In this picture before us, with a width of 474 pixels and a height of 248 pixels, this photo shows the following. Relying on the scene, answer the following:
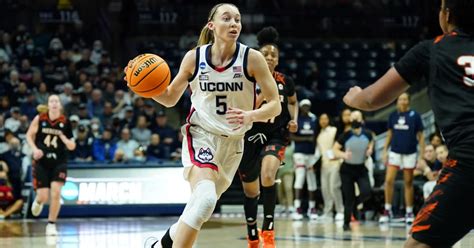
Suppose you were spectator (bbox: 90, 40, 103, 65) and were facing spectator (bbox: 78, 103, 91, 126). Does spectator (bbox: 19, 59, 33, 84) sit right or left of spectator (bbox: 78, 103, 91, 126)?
right

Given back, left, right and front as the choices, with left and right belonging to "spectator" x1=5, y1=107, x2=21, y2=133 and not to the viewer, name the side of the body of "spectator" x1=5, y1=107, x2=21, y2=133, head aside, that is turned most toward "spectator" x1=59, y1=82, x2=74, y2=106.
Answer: left

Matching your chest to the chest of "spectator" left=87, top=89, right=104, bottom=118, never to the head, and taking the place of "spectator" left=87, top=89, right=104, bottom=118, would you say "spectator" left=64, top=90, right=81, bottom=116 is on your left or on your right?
on your right

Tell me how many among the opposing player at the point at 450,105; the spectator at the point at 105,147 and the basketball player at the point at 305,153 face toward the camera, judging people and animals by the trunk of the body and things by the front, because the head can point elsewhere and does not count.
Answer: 2

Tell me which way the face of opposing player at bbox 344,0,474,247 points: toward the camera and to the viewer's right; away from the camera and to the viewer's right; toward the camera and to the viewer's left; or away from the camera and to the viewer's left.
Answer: away from the camera and to the viewer's left

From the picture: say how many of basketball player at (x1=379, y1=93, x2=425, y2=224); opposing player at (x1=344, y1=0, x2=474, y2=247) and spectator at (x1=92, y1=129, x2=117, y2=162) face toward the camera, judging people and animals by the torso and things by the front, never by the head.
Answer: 2

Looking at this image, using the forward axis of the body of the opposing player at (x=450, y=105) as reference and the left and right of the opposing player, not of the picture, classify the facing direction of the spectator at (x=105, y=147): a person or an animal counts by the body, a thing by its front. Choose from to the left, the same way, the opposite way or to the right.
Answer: the opposite way

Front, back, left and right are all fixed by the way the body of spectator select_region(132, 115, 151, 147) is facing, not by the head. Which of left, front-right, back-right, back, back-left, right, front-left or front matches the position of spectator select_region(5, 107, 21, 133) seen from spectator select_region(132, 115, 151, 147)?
right

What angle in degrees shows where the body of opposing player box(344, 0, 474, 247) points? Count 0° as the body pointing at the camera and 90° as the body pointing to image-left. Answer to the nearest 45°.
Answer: approximately 135°

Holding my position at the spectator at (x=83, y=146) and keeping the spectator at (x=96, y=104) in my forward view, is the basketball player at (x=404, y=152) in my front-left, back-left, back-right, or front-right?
back-right

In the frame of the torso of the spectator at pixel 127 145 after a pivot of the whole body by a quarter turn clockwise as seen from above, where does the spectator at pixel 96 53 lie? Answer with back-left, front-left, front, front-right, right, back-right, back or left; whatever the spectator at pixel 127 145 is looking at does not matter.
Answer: right
